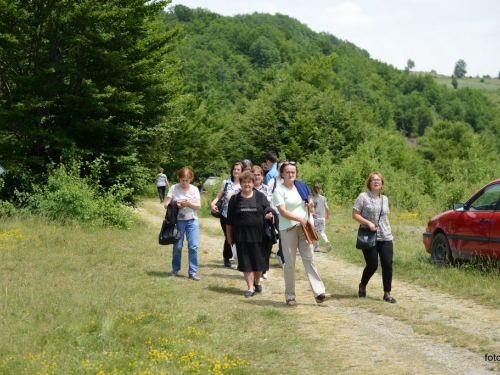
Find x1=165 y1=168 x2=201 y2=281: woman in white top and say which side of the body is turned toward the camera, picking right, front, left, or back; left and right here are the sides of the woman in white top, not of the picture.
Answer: front

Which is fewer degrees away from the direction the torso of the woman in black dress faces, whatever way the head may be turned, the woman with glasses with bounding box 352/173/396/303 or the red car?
the woman with glasses

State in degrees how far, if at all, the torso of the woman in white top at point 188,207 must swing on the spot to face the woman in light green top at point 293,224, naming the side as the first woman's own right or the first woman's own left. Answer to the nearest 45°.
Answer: approximately 45° to the first woman's own left

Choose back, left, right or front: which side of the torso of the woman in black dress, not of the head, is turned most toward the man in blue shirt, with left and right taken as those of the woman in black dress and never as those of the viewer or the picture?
back

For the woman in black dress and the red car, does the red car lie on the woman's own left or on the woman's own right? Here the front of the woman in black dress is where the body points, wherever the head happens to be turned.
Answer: on the woman's own left

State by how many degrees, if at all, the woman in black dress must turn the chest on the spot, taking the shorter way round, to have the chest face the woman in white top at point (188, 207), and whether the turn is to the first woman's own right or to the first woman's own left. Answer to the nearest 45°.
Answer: approximately 135° to the first woman's own right

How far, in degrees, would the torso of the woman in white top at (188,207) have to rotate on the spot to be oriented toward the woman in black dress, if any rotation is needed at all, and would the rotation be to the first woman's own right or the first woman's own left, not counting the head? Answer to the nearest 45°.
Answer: approximately 45° to the first woman's own left

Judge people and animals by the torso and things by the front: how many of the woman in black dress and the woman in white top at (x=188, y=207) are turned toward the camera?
2

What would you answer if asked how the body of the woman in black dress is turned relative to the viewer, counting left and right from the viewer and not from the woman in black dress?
facing the viewer

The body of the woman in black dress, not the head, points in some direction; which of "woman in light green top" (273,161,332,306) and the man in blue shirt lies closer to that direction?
the woman in light green top
